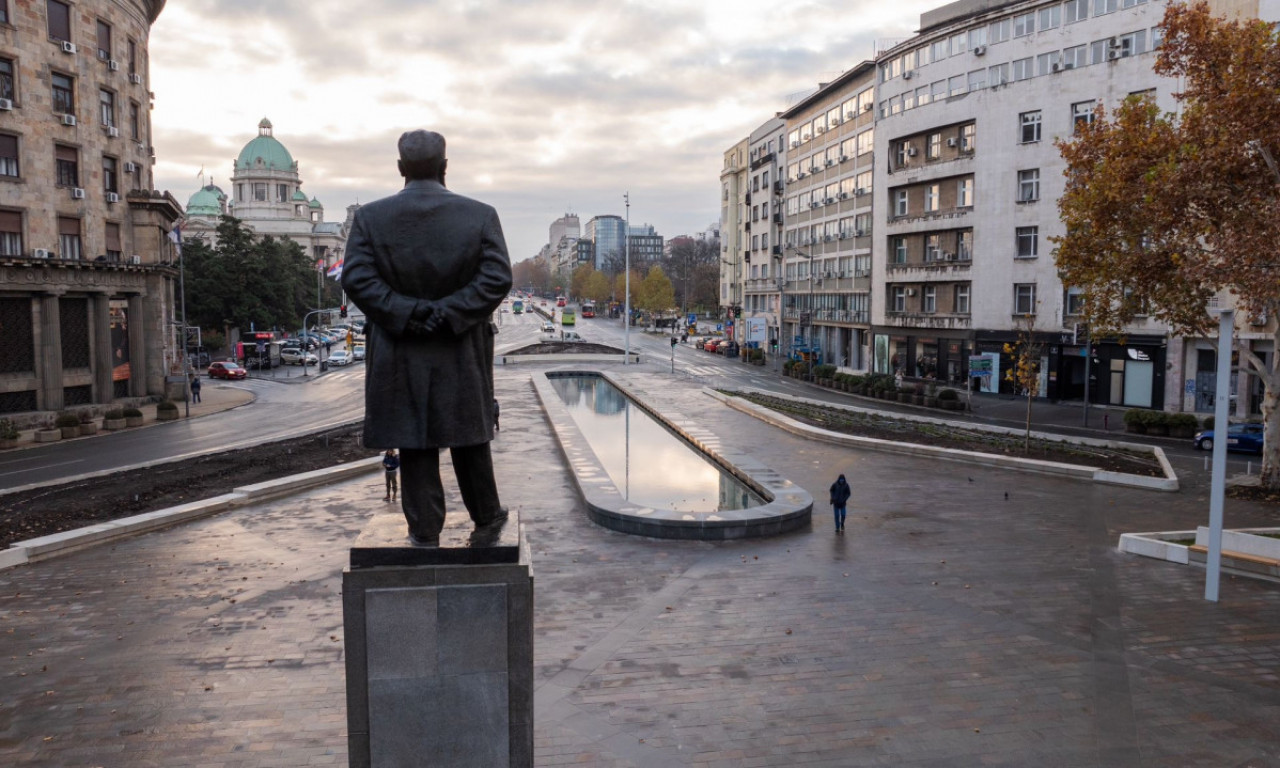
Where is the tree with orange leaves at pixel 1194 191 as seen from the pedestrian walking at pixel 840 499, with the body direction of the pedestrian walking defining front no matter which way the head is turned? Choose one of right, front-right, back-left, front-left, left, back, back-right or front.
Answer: back-left

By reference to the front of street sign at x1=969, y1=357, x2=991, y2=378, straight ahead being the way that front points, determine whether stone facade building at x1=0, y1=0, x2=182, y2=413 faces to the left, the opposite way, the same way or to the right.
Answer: to the left

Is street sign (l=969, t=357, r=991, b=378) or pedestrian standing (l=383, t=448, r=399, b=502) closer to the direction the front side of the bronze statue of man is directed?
the pedestrian standing

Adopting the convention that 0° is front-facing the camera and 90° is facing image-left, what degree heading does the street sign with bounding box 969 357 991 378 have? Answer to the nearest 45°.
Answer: approximately 0°

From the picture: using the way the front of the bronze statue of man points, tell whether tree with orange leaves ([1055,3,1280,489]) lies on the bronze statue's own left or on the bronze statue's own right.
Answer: on the bronze statue's own right

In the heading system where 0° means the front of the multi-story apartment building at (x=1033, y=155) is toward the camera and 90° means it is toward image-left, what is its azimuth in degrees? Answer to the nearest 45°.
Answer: approximately 45°

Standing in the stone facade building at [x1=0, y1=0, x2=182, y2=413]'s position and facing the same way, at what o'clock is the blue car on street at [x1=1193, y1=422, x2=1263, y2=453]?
The blue car on street is roughly at 12 o'clock from the stone facade building.

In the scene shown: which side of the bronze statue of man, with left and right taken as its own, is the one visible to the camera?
back

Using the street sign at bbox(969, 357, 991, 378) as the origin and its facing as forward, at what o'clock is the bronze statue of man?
The bronze statue of man is roughly at 12 o'clock from the street sign.

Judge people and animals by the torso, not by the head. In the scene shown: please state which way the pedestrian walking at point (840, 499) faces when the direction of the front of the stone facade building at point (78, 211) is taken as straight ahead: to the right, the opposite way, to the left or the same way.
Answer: to the right

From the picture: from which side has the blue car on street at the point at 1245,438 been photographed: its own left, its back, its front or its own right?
left
